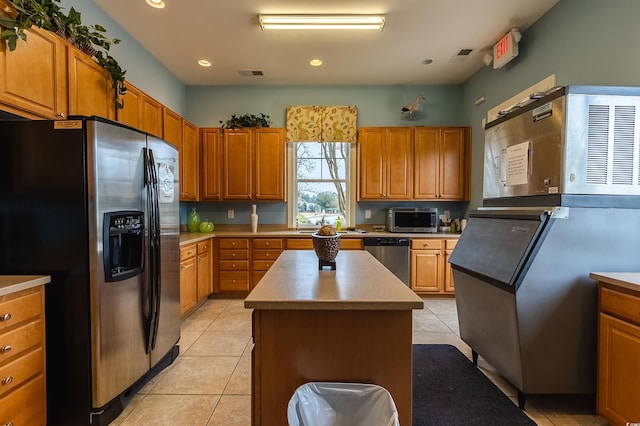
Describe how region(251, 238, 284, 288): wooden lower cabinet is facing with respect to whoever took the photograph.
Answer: facing the viewer

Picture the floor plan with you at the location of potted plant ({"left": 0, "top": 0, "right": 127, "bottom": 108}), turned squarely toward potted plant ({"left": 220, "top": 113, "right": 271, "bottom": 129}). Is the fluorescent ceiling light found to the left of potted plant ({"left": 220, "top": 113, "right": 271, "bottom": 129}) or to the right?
right

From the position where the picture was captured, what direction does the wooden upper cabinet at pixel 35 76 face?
facing the viewer and to the right of the viewer

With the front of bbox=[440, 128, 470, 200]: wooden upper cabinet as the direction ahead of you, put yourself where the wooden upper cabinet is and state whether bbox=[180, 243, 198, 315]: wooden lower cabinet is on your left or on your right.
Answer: on your right

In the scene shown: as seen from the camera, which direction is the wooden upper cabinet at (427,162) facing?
toward the camera

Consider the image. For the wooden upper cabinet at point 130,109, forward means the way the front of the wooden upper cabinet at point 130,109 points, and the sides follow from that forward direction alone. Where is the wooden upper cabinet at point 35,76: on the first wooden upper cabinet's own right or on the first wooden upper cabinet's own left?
on the first wooden upper cabinet's own right

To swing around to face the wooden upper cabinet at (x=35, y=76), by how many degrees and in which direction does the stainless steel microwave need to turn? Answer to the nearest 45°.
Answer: approximately 45° to its right

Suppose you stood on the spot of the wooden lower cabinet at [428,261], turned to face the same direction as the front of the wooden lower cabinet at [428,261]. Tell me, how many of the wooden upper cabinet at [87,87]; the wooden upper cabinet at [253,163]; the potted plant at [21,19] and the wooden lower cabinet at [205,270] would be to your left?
0

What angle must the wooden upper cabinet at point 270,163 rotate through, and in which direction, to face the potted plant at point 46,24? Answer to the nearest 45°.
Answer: approximately 45° to its right

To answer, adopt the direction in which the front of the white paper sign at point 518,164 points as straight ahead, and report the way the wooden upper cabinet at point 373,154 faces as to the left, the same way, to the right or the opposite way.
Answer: to the left

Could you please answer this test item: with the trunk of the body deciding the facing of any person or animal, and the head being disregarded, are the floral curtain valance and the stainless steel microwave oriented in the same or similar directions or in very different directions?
same or similar directions

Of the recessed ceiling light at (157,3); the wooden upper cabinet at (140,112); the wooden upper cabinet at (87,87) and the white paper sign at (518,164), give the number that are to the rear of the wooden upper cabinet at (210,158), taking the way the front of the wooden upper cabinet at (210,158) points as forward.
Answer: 0

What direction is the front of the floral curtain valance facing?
toward the camera

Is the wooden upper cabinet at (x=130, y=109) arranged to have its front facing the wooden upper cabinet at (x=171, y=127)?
no

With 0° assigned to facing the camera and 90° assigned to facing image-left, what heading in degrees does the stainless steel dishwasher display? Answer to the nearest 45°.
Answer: approximately 0°

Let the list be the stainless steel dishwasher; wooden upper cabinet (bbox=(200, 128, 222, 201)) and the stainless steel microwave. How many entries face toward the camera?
3

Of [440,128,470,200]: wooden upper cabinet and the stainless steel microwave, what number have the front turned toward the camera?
2

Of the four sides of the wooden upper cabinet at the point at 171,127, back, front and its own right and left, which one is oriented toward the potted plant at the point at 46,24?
right
